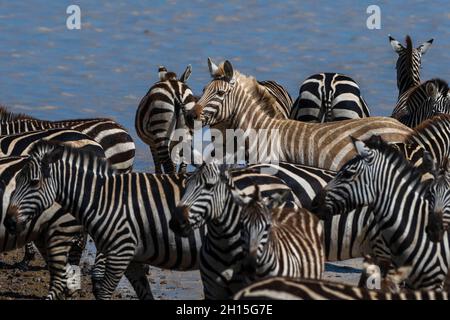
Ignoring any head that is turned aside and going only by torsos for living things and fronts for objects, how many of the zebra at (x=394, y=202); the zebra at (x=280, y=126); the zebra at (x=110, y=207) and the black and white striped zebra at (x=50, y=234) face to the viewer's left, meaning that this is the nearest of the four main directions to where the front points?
4

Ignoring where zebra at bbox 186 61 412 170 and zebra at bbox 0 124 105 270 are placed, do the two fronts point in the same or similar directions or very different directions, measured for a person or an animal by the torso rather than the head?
same or similar directions

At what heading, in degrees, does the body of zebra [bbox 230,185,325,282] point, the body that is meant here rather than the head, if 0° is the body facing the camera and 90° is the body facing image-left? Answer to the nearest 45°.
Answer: approximately 45°

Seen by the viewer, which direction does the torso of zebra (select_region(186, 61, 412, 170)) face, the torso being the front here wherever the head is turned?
to the viewer's left

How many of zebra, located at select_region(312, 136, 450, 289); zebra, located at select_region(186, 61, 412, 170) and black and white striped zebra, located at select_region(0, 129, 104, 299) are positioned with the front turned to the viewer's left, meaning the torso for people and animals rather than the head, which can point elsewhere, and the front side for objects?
3

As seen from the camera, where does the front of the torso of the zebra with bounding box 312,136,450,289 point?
to the viewer's left

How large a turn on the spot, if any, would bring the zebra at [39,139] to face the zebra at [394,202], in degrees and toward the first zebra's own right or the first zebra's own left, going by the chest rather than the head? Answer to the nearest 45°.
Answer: approximately 135° to the first zebra's own left

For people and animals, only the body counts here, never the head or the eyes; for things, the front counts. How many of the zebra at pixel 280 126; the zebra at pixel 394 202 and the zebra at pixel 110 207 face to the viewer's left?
3

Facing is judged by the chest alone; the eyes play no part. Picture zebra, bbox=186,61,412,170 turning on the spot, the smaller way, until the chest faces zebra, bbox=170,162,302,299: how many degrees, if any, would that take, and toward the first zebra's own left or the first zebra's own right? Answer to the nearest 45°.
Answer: approximately 90° to the first zebra's own left

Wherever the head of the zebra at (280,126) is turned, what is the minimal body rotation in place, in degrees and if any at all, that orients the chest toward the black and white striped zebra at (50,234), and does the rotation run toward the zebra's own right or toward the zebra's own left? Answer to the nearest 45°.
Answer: approximately 45° to the zebra's own left

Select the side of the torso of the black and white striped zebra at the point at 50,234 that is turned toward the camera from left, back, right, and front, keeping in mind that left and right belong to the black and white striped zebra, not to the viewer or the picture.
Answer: left
